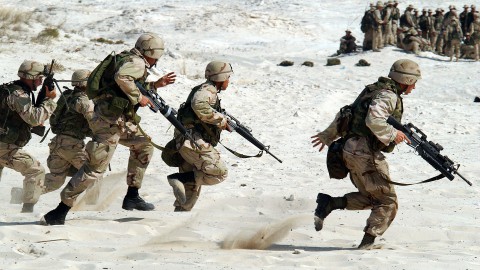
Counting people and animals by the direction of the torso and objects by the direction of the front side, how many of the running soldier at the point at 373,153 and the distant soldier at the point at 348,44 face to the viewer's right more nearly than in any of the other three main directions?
1

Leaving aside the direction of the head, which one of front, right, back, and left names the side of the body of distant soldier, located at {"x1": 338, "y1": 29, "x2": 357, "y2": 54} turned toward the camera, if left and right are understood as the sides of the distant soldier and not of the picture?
front

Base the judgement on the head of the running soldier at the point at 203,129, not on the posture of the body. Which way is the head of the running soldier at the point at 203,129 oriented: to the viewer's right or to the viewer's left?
to the viewer's right

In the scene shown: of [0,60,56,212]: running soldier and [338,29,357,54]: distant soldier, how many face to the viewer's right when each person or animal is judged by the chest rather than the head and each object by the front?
1

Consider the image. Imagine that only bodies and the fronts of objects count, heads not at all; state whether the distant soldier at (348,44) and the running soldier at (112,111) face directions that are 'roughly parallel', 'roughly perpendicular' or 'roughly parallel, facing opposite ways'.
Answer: roughly perpendicular

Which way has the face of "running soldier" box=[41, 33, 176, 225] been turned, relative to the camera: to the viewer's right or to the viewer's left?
to the viewer's right

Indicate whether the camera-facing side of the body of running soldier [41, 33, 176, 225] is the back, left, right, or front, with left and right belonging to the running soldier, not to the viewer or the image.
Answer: right

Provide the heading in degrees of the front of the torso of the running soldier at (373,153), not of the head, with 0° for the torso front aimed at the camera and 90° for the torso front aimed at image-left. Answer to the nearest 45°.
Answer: approximately 270°

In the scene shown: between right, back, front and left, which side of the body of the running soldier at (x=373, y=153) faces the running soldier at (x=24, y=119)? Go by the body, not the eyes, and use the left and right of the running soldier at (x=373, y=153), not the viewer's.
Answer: back

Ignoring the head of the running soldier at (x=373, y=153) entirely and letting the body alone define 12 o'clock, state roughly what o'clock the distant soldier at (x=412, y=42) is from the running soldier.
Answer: The distant soldier is roughly at 9 o'clock from the running soldier.

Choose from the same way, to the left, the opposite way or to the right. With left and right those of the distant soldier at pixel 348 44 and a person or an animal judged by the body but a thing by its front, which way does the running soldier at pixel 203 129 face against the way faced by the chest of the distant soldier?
to the left

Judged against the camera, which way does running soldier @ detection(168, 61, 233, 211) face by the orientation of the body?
to the viewer's right
